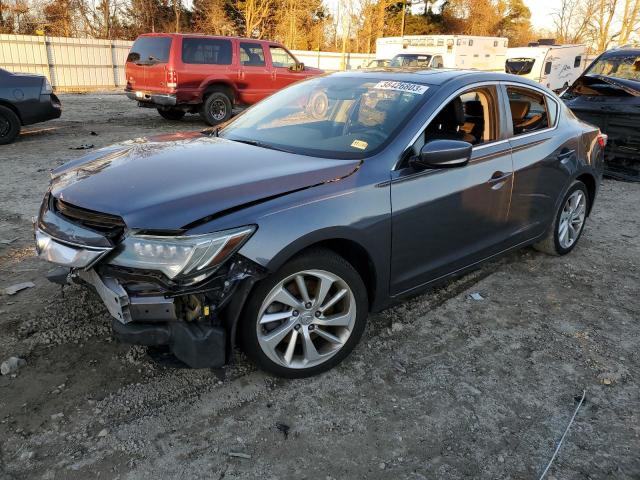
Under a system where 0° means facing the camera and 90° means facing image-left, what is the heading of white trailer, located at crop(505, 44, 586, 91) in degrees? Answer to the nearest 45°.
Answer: approximately 45°

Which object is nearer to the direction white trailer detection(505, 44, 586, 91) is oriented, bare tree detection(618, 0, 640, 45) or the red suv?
the red suv

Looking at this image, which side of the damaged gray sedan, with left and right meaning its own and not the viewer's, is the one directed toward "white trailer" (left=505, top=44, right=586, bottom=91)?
back

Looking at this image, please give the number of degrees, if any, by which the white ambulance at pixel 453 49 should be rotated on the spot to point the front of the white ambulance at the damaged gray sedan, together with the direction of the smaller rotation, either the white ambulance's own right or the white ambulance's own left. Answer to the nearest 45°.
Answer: approximately 45° to the white ambulance's own left

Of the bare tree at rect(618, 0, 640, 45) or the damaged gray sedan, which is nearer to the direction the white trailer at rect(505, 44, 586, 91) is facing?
the damaged gray sedan

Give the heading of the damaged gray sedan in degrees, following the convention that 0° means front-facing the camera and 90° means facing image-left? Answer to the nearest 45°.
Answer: approximately 45°

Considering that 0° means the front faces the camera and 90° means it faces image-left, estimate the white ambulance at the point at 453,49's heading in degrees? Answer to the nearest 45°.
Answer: approximately 45°

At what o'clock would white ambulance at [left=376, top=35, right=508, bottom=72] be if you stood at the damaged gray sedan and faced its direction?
The white ambulance is roughly at 5 o'clock from the damaged gray sedan.
